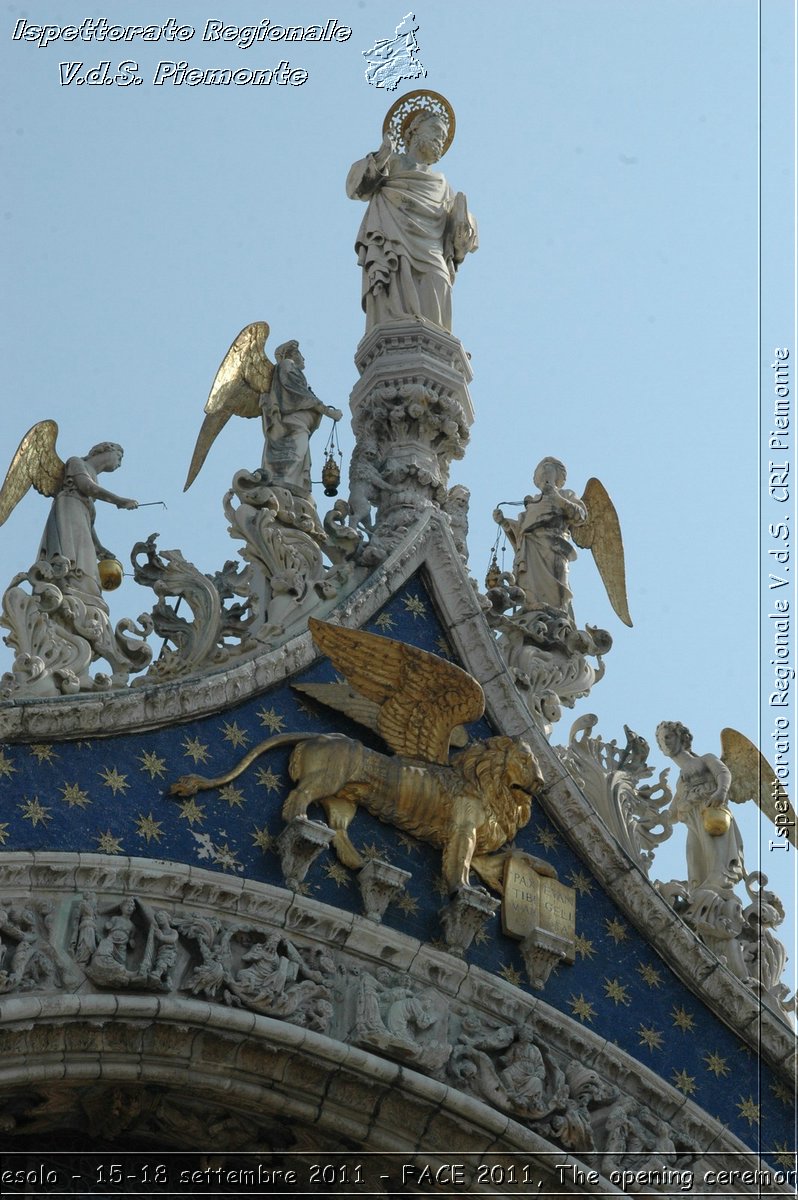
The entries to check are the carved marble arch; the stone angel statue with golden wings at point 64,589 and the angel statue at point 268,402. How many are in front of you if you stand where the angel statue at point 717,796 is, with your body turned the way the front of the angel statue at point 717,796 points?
3

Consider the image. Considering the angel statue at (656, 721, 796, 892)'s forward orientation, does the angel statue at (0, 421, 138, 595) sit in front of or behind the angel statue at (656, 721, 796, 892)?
in front

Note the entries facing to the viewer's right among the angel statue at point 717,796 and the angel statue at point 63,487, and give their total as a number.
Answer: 1

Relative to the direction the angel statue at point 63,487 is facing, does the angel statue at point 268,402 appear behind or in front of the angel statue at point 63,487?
in front

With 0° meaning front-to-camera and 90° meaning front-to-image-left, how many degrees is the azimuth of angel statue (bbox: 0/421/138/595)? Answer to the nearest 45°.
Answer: approximately 270°

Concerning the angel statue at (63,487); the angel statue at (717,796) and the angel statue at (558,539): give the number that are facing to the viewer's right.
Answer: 1

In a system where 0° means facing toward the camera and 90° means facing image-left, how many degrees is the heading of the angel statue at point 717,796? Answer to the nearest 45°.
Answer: approximately 45°

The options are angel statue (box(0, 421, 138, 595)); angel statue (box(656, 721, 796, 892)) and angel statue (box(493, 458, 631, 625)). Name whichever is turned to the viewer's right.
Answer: angel statue (box(0, 421, 138, 595))

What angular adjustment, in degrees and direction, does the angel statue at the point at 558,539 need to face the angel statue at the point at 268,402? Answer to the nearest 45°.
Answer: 0° — it already faces it
